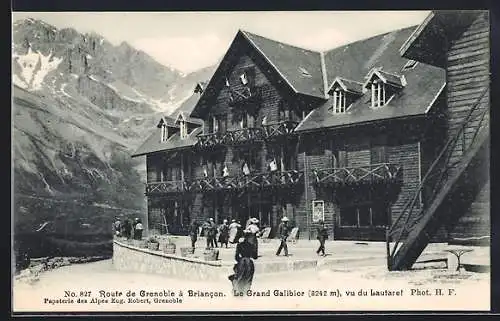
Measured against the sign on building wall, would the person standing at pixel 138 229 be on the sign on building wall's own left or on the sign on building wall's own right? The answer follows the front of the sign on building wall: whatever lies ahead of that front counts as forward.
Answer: on the sign on building wall's own right

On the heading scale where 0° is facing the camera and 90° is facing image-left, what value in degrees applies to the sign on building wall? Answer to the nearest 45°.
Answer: approximately 0°

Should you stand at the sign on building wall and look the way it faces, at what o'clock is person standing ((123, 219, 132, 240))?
The person standing is roughly at 3 o'clock from the sign on building wall.

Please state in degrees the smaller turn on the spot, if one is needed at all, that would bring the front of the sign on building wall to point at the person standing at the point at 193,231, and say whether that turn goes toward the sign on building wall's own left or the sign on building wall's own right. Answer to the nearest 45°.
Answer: approximately 90° to the sign on building wall's own right

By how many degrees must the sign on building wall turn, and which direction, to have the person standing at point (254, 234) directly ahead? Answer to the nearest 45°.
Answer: approximately 90° to its right
